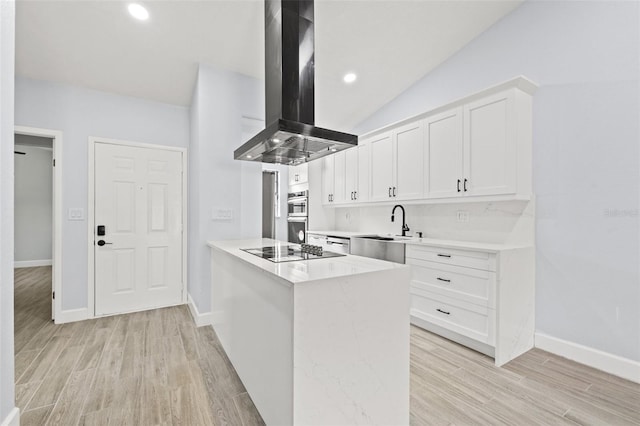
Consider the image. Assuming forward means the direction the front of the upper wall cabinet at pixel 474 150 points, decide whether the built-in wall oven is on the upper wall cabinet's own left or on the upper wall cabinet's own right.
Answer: on the upper wall cabinet's own right

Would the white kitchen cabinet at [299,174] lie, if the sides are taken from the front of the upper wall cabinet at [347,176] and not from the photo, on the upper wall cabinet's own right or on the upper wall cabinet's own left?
on the upper wall cabinet's own right

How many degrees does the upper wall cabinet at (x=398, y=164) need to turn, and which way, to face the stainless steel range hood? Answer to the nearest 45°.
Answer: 0° — it already faces it

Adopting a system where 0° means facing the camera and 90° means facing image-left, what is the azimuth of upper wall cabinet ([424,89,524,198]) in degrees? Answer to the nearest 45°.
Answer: approximately 45°

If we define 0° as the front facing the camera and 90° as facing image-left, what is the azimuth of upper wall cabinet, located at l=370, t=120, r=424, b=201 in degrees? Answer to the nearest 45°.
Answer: approximately 45°

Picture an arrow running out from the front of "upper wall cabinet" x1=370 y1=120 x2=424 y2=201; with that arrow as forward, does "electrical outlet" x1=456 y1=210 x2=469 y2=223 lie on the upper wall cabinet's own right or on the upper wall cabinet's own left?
on the upper wall cabinet's own left

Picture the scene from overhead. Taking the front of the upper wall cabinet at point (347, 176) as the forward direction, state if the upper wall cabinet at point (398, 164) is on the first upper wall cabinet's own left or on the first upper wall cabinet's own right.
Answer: on the first upper wall cabinet's own left
